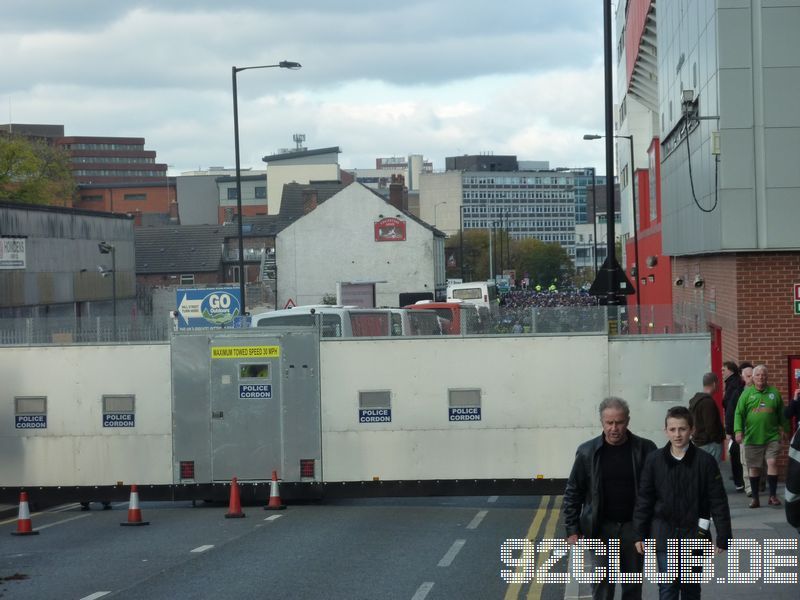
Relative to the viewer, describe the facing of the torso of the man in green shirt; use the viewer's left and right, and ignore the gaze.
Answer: facing the viewer

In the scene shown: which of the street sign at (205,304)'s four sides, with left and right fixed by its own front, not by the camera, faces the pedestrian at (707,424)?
front

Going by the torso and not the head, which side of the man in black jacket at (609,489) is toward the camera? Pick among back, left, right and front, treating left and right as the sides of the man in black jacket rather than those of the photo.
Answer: front

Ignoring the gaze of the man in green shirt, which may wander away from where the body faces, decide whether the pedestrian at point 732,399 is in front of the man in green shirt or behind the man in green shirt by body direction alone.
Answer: behind

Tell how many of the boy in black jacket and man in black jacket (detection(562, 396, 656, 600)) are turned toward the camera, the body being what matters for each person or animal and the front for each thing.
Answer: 2

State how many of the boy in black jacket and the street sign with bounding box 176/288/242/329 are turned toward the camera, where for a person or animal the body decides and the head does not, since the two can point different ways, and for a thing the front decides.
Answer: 2

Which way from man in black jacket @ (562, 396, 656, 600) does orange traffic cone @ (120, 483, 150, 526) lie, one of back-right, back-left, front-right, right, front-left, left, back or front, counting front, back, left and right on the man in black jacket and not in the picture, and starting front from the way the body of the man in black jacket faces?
back-right

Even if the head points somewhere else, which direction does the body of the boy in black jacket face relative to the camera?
toward the camera

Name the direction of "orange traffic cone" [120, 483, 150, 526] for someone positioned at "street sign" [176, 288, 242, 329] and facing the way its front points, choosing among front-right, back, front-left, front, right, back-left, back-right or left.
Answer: front

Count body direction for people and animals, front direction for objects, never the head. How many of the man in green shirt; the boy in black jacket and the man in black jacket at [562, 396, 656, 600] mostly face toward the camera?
3

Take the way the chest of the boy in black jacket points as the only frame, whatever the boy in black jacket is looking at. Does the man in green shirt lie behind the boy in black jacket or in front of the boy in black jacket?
behind

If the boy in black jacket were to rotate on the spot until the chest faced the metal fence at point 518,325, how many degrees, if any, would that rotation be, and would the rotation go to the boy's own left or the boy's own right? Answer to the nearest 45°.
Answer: approximately 180°
